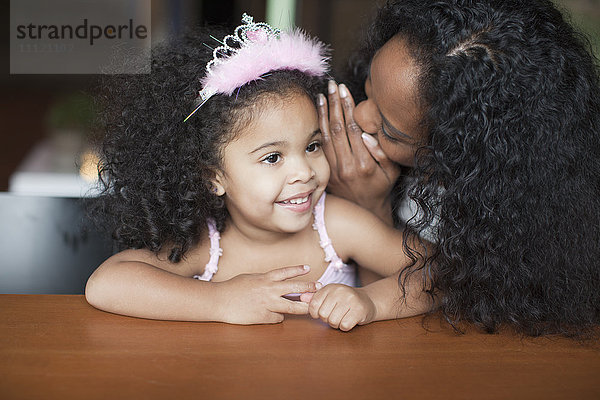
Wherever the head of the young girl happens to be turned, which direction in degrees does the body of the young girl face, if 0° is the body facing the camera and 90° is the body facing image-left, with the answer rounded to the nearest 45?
approximately 315°

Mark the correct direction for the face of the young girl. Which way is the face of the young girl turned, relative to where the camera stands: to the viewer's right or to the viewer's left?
to the viewer's right

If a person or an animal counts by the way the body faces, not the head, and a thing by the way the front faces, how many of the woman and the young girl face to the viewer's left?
1

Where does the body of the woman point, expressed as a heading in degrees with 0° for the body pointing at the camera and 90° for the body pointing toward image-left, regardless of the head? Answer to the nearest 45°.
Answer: approximately 90°
